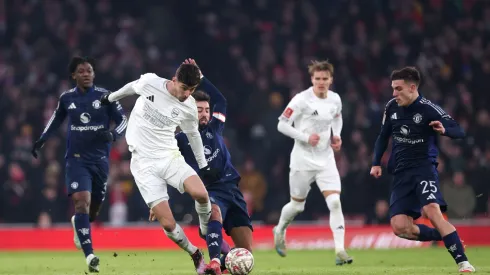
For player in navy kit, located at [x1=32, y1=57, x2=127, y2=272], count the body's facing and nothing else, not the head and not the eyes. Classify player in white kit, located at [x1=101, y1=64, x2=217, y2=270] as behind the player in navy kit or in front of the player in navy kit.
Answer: in front

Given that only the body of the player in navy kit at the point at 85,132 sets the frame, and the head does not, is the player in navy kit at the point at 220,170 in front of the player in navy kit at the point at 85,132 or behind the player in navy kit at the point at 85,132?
in front

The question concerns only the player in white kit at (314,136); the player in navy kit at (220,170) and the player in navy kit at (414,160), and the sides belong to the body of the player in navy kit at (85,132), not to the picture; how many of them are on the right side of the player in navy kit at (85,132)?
0

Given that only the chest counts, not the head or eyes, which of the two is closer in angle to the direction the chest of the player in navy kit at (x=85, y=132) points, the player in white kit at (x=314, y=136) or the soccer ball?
the soccer ball

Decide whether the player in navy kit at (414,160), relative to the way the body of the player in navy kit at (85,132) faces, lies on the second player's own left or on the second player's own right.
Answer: on the second player's own left

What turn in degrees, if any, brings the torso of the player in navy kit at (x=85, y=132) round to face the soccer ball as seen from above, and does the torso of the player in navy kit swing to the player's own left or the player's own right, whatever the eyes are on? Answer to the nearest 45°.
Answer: approximately 45° to the player's own left

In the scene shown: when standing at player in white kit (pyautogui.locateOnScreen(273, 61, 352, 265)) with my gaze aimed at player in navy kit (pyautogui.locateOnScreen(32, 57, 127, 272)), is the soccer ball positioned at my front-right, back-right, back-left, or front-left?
front-left

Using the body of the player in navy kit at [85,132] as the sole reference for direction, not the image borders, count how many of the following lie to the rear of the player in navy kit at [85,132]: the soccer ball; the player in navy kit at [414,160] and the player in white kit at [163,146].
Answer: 0

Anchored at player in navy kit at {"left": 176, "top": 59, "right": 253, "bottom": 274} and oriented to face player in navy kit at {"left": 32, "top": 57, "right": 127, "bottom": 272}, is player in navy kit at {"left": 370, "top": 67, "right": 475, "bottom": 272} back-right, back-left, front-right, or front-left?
back-right

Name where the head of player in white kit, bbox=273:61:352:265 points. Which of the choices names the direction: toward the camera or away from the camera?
toward the camera

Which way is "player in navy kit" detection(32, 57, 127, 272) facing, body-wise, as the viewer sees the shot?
toward the camera

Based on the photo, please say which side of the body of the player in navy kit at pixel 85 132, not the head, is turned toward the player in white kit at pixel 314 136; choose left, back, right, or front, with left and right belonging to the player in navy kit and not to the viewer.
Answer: left

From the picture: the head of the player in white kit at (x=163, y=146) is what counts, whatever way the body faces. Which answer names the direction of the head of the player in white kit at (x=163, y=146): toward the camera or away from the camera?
toward the camera
